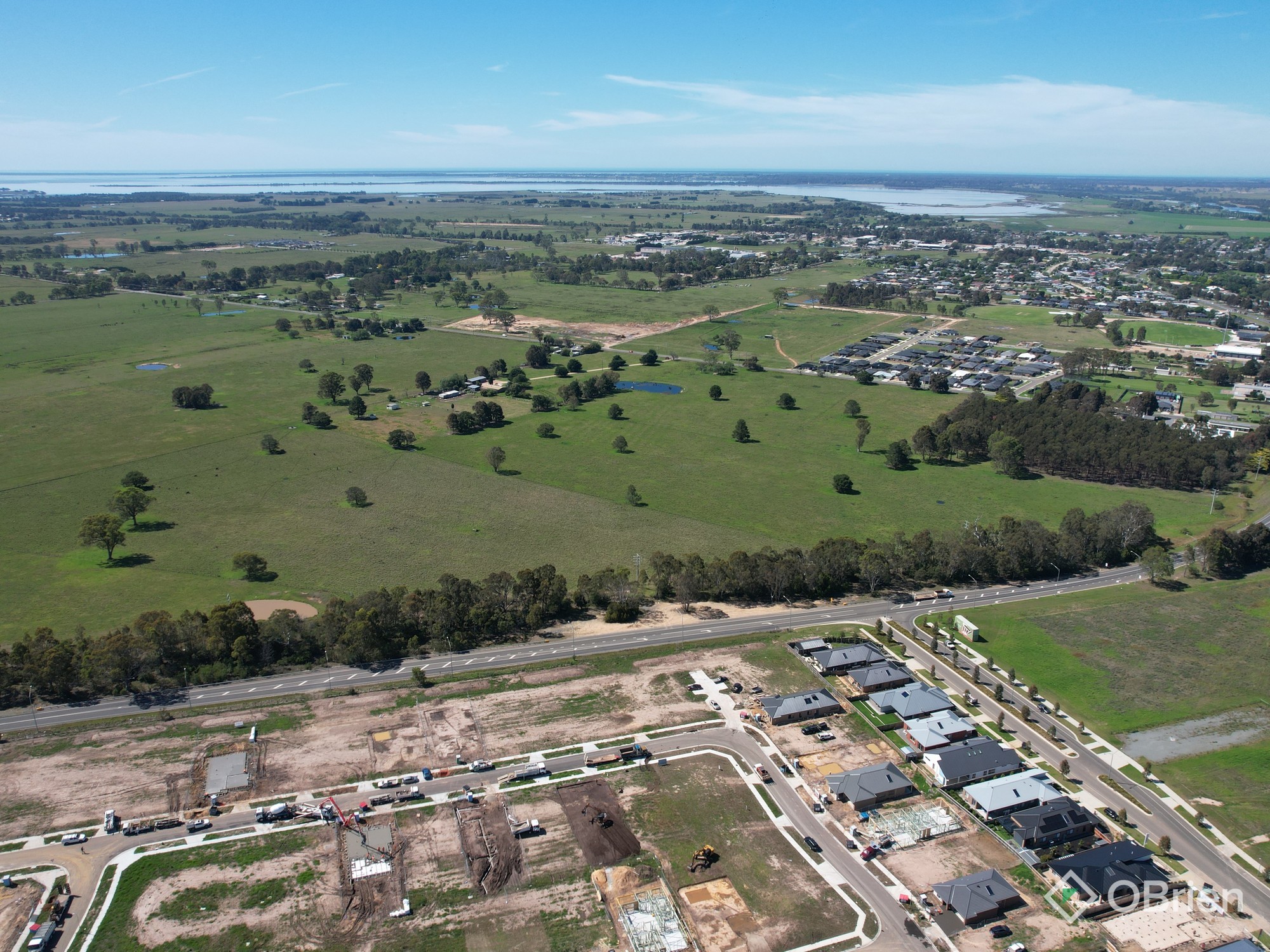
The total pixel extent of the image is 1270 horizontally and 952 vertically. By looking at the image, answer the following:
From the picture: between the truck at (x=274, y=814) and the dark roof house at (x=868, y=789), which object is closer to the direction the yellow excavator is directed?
the truck

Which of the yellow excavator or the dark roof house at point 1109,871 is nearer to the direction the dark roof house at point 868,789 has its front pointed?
the yellow excavator

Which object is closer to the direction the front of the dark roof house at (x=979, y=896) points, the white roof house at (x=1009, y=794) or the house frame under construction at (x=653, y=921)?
the house frame under construction

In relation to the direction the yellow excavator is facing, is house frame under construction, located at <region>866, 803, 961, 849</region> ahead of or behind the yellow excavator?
behind

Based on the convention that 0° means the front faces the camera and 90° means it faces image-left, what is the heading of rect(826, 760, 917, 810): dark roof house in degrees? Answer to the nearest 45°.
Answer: approximately 45°

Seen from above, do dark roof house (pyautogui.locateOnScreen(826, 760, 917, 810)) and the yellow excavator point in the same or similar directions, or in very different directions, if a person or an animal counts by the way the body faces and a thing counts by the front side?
same or similar directions

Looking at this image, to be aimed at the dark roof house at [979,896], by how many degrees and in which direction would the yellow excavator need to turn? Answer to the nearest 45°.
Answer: approximately 135° to its left

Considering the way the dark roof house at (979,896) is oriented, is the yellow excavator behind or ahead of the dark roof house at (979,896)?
ahead

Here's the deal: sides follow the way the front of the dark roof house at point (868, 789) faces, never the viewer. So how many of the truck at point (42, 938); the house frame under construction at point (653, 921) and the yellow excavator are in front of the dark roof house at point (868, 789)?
3

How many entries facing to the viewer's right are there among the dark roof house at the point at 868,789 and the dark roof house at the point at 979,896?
0

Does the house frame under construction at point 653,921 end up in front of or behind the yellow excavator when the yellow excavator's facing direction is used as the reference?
in front

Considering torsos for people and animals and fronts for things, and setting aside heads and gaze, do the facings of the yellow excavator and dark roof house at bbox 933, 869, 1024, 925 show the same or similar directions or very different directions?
same or similar directions

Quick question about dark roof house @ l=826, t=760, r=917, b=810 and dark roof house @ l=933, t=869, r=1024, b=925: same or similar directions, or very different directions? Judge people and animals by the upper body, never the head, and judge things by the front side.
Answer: same or similar directions

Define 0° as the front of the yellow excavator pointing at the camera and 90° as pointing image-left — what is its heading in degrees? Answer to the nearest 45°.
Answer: approximately 45°

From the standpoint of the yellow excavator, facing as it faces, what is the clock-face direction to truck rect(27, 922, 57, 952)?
The truck is roughly at 1 o'clock from the yellow excavator.

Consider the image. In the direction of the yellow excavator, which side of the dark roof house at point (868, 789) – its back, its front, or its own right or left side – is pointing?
front

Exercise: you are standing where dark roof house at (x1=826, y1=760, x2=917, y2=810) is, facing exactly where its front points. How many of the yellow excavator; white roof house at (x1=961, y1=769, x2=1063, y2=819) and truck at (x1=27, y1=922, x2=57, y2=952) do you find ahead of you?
2
